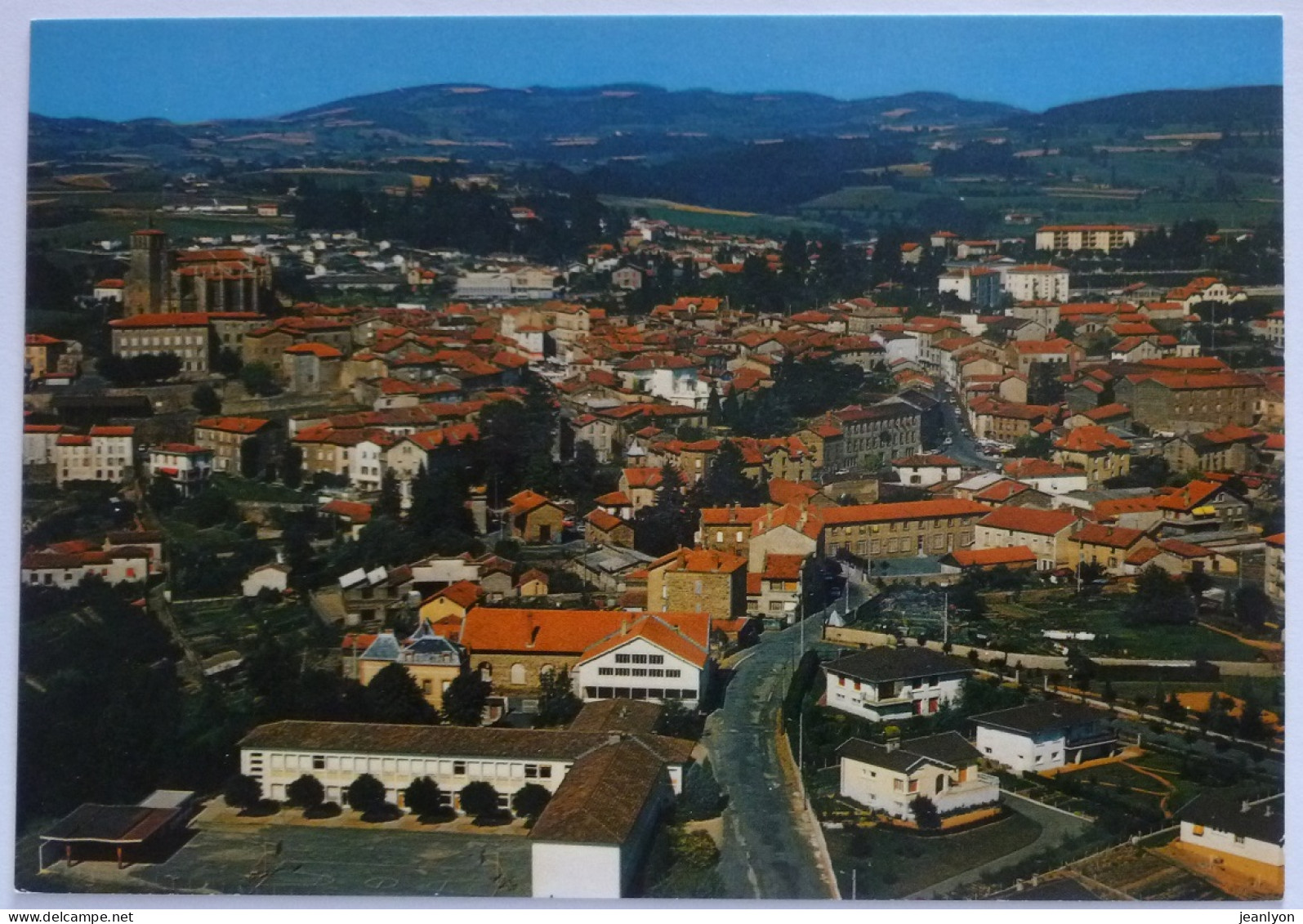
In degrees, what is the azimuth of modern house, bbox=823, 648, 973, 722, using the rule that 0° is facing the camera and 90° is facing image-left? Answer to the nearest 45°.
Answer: approximately 315°

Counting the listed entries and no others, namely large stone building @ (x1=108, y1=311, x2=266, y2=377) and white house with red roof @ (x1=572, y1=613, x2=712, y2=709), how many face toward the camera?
2

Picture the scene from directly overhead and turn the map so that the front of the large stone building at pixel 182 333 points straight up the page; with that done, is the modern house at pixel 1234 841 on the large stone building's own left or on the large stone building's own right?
on the large stone building's own left

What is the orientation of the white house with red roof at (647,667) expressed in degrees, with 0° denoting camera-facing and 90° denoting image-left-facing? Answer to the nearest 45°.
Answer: approximately 0°

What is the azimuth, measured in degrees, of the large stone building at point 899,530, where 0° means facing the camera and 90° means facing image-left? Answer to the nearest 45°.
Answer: approximately 0°

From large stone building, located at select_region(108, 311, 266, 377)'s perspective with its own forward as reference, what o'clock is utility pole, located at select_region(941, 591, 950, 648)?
The utility pole is roughly at 10 o'clock from the large stone building.

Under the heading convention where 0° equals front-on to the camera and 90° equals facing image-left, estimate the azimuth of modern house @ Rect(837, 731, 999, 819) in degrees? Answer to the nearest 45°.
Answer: approximately 315°

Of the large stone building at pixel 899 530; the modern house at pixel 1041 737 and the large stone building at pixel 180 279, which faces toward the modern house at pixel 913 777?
the large stone building at pixel 899 530
